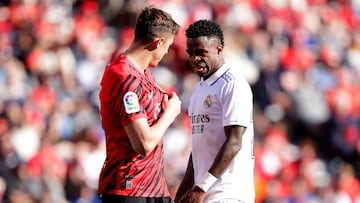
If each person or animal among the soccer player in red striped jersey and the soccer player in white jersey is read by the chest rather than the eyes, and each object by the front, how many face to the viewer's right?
1

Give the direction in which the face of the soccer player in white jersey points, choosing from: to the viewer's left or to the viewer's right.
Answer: to the viewer's left

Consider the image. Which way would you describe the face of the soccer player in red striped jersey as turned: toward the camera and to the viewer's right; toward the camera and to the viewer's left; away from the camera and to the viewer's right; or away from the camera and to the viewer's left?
away from the camera and to the viewer's right

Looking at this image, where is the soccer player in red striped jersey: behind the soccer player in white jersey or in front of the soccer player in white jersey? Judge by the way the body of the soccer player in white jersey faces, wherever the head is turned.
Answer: in front

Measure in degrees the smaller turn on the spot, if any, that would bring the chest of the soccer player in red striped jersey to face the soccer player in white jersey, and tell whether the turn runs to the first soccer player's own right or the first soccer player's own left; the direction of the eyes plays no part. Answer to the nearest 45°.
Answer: approximately 45° to the first soccer player's own left

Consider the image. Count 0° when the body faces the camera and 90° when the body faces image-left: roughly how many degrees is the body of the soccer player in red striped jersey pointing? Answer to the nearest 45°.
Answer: approximately 270°
